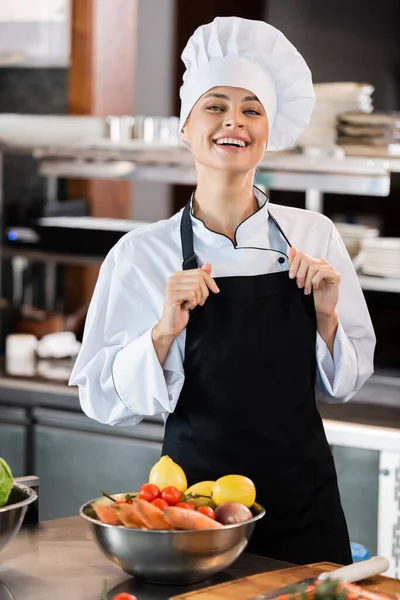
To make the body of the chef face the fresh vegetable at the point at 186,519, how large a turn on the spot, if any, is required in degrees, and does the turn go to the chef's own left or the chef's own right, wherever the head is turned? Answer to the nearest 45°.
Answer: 0° — they already face it

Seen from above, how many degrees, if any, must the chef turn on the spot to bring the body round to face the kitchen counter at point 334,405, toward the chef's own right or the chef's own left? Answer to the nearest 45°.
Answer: approximately 180°

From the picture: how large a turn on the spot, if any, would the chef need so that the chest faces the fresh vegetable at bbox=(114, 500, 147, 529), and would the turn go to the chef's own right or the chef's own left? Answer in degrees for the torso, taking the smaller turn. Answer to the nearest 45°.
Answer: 0° — they already face it

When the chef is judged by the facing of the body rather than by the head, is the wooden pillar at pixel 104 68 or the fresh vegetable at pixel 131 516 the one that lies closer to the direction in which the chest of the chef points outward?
the fresh vegetable

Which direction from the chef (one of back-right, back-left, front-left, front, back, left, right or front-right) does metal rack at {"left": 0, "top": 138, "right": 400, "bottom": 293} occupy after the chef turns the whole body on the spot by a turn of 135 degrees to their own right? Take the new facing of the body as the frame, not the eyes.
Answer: front-right

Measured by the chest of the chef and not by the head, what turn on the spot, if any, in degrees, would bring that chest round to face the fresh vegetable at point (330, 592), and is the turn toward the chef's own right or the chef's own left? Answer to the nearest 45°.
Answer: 0° — they already face it

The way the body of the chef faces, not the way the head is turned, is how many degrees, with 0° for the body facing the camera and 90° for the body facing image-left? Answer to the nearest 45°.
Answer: approximately 0°

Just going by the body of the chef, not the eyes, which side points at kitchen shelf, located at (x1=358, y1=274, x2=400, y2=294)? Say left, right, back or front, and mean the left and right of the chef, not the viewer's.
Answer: back
